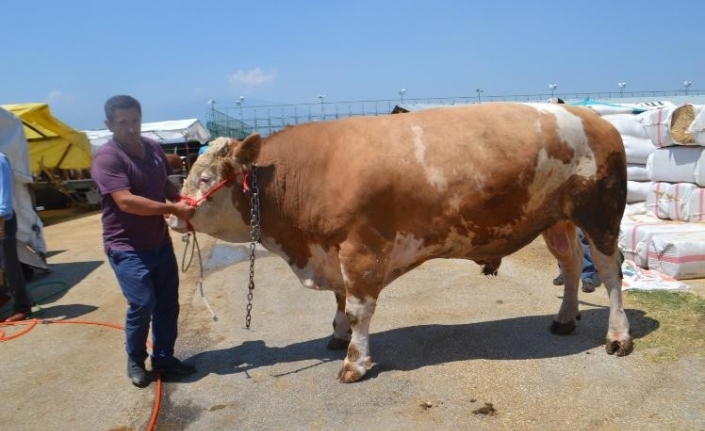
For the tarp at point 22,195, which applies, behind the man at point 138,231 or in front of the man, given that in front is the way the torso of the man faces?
behind

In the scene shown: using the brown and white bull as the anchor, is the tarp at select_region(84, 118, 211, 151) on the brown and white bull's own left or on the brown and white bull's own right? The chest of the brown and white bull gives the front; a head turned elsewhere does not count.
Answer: on the brown and white bull's own right

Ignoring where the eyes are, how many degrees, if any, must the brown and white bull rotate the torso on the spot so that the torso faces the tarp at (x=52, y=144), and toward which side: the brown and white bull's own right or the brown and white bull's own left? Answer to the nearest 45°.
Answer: approximately 45° to the brown and white bull's own right

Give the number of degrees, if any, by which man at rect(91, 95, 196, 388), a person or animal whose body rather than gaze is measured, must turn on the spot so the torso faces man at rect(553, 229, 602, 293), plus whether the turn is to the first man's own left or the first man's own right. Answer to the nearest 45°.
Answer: approximately 45° to the first man's own left

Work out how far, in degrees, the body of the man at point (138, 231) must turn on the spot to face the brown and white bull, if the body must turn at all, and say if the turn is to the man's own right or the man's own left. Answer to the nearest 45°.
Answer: approximately 45° to the man's own left

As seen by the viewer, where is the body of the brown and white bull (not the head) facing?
to the viewer's left

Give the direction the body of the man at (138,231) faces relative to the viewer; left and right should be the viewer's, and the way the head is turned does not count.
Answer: facing the viewer and to the right of the viewer

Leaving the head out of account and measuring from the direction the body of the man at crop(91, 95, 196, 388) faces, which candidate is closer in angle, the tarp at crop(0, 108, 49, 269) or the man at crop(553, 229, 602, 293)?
the man

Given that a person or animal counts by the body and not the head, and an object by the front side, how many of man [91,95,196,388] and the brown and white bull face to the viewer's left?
1

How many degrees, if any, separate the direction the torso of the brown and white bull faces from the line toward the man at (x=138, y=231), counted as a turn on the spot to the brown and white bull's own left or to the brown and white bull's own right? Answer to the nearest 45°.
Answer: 0° — it already faces them

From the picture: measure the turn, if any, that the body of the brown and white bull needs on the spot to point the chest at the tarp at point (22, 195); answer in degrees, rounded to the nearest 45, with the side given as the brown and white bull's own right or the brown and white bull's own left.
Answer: approximately 45° to the brown and white bull's own right

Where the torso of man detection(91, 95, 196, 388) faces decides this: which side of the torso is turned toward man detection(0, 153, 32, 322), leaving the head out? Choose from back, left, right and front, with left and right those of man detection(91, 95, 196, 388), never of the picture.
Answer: back

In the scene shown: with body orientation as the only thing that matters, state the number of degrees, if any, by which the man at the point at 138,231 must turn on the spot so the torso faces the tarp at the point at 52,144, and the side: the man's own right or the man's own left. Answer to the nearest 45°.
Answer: approximately 135° to the man's own left
